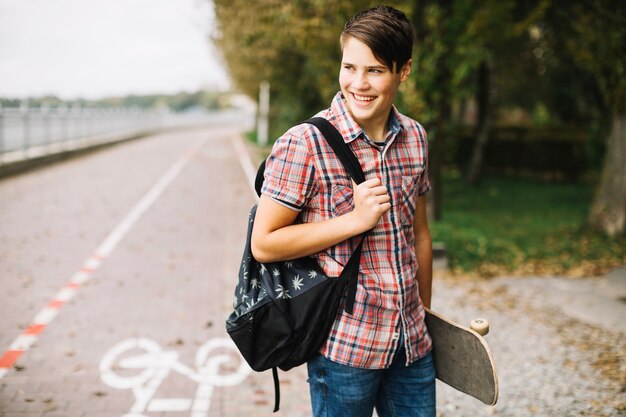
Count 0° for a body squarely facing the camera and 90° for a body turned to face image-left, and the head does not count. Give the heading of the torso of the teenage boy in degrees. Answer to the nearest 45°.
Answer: approximately 315°

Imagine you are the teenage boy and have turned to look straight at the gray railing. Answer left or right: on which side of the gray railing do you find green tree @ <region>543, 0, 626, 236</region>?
right

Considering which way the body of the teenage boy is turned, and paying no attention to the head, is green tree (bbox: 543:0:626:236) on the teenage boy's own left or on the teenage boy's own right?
on the teenage boy's own left

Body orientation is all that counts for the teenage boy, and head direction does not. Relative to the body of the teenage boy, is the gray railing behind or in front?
behind
